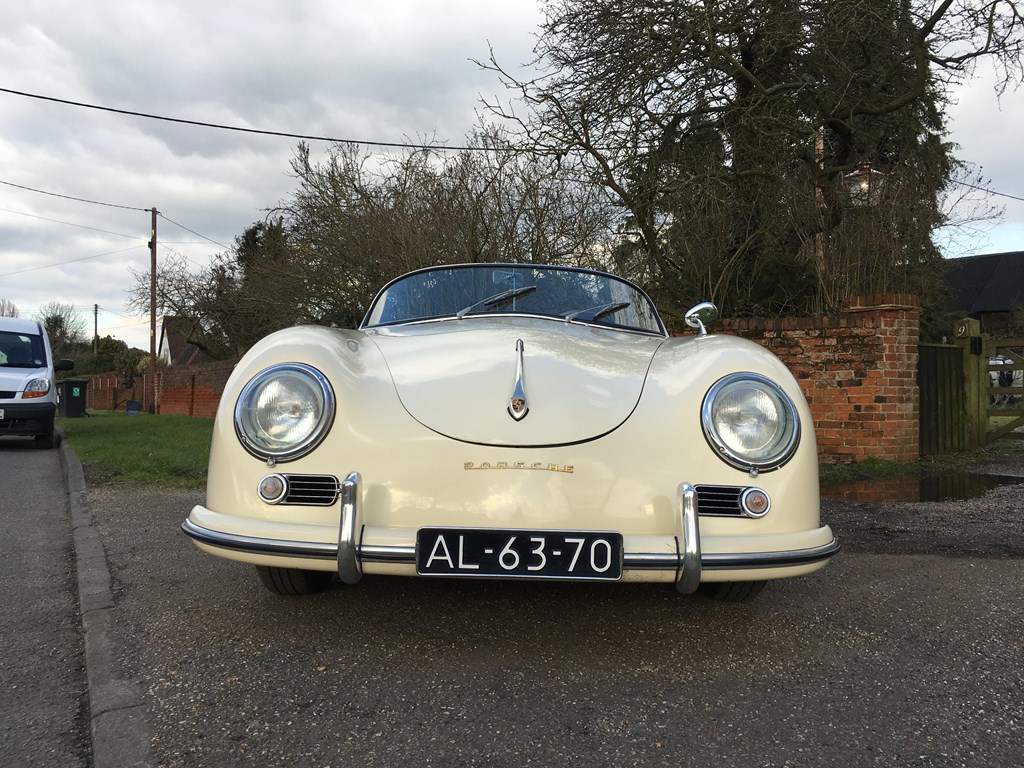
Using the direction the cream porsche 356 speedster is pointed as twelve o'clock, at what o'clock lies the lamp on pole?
The lamp on pole is roughly at 7 o'clock from the cream porsche 356 speedster.

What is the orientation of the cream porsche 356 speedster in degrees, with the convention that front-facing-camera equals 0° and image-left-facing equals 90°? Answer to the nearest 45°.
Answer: approximately 0°

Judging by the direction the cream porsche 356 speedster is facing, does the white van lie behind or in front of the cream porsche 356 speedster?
behind

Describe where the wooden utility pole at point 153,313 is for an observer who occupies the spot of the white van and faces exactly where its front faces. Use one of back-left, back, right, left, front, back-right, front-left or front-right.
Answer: back

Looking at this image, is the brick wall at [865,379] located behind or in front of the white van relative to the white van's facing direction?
in front

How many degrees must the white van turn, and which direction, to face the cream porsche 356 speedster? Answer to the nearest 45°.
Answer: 0° — it already faces it

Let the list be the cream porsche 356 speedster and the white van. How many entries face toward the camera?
2

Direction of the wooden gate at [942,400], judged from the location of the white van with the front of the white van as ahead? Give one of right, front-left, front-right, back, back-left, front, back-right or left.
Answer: front-left

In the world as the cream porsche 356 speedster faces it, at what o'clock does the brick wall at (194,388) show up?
The brick wall is roughly at 5 o'clock from the cream porsche 356 speedster.
